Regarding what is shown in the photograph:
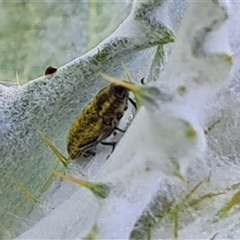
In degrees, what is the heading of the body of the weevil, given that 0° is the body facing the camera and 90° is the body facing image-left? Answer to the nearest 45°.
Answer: approximately 225°
